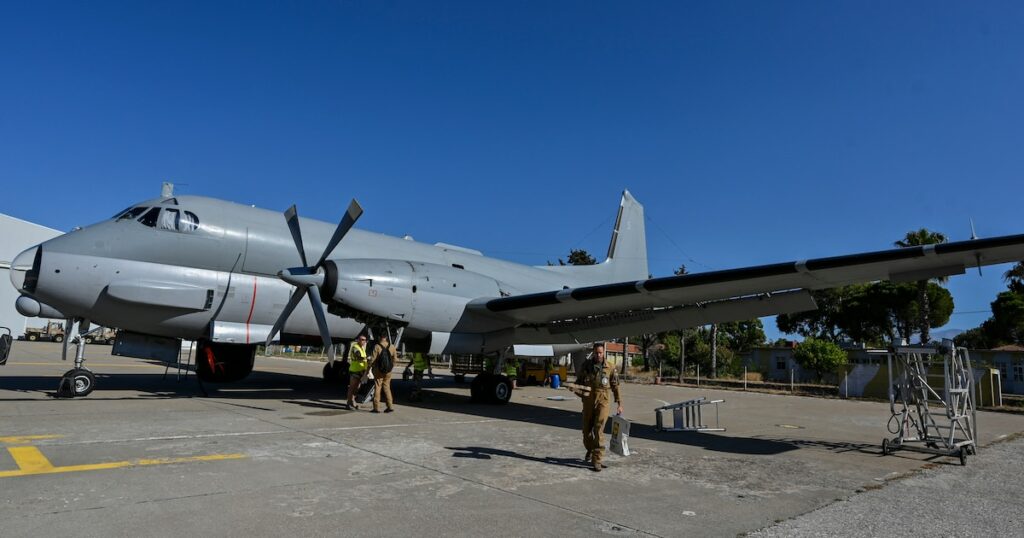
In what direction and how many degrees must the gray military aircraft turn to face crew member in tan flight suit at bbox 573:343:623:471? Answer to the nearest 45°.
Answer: approximately 90° to its left

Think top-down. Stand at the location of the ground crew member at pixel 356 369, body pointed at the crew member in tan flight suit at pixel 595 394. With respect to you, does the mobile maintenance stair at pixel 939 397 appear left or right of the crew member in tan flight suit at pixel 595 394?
left

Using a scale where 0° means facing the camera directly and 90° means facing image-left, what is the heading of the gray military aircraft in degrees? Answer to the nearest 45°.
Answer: approximately 45°

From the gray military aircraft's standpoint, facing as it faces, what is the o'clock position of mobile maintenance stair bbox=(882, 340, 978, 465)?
The mobile maintenance stair is roughly at 8 o'clock from the gray military aircraft.
